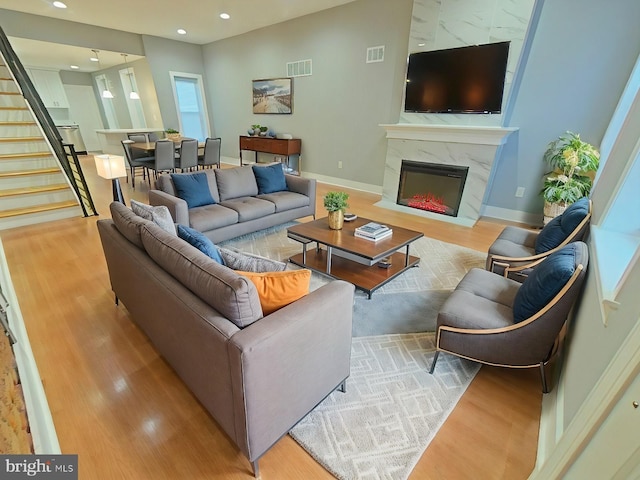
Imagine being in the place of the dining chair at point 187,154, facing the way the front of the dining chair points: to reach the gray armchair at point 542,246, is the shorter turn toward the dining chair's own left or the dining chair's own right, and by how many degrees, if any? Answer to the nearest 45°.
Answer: approximately 180°

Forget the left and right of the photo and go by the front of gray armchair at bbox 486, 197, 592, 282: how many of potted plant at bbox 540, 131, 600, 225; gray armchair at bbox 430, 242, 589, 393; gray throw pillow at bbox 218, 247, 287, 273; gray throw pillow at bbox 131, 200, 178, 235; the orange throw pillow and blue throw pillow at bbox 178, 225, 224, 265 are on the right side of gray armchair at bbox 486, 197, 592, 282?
1

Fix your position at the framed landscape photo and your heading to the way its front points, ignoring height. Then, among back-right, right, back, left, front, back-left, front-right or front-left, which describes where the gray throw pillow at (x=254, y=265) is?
front-left

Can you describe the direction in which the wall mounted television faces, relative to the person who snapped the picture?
facing the viewer and to the left of the viewer

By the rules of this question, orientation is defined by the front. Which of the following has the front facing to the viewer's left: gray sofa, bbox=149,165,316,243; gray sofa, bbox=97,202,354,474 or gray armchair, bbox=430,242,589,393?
the gray armchair

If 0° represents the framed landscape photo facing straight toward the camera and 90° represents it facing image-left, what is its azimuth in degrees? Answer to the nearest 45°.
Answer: approximately 45°

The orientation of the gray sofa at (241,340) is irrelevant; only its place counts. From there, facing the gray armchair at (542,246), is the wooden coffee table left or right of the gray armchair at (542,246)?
left

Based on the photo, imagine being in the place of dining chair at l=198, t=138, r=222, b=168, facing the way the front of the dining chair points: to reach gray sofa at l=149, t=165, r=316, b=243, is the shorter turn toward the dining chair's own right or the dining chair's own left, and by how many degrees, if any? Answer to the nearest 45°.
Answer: approximately 135° to the dining chair's own left

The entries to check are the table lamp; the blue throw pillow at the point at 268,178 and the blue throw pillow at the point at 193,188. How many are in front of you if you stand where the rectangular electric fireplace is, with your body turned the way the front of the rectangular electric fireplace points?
3
